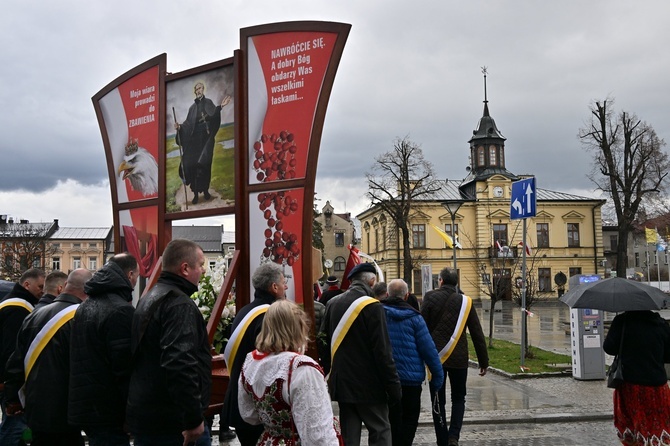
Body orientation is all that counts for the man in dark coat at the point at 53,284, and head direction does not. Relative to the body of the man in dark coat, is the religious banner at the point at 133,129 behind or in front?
in front

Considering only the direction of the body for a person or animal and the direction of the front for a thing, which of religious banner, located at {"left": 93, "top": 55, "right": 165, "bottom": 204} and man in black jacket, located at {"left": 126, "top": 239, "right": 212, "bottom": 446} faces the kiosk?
the man in black jacket

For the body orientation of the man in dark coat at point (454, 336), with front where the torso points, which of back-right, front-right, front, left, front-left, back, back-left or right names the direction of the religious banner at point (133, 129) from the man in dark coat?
left

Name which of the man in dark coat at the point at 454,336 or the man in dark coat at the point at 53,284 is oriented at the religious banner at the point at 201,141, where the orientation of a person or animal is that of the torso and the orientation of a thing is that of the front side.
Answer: the man in dark coat at the point at 53,284

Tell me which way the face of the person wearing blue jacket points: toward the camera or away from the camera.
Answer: away from the camera

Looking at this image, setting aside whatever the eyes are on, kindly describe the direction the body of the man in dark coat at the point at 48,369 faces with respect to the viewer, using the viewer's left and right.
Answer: facing away from the viewer and to the right of the viewer

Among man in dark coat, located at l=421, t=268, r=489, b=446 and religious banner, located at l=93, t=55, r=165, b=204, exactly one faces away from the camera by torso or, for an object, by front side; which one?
the man in dark coat

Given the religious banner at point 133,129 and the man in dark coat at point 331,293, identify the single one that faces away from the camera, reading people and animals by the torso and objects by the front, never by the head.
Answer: the man in dark coat

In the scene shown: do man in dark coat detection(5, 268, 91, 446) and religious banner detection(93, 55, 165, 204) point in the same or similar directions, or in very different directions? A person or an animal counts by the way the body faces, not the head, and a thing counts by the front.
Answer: very different directions

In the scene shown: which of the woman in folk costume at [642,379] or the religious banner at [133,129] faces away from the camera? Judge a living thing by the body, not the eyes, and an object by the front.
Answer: the woman in folk costume

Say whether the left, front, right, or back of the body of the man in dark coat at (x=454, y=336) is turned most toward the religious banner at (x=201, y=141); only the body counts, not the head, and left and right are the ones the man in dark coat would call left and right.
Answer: left

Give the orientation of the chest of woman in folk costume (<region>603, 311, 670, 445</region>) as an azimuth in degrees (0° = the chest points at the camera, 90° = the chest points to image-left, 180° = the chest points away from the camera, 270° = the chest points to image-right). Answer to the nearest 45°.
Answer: approximately 180°

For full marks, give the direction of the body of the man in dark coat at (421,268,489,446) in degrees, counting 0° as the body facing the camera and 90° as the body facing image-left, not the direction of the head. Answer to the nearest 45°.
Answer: approximately 180°

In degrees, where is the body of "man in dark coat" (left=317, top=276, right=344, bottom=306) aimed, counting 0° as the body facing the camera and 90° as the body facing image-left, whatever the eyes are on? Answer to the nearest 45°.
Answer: approximately 180°

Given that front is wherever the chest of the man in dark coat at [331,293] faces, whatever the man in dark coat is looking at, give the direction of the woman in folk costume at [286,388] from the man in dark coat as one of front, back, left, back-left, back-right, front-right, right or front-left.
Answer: back
